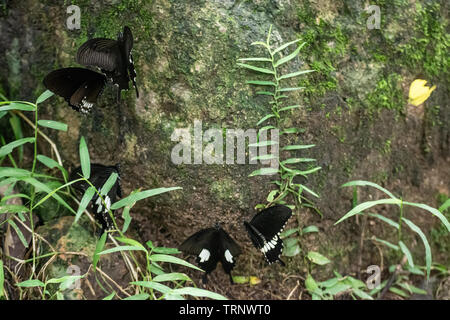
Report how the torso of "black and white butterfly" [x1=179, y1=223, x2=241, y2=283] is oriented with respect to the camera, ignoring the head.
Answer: away from the camera

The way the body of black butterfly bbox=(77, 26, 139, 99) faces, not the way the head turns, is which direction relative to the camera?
away from the camera

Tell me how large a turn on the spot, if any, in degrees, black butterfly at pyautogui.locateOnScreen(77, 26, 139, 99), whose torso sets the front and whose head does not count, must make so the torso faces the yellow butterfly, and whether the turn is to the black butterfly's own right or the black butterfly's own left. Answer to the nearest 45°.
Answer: approximately 90° to the black butterfly's own right

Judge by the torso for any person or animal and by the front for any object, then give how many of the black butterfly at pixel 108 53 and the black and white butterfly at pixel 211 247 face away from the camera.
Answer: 2
